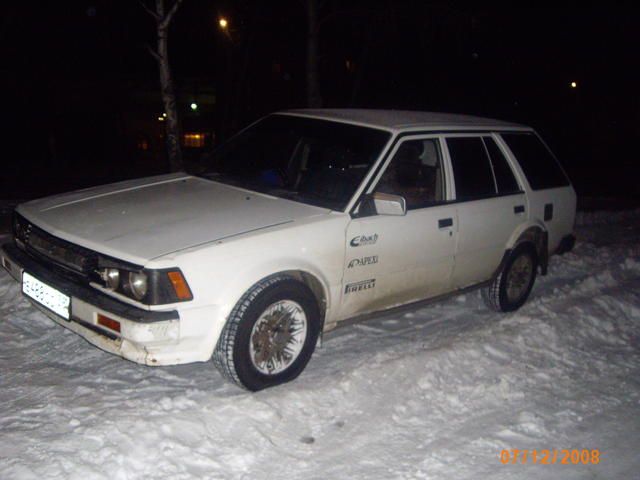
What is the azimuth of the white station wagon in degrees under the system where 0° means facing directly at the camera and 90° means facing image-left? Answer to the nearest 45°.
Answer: approximately 45°

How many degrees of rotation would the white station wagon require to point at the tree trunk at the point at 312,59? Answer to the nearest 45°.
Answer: approximately 135° to its right

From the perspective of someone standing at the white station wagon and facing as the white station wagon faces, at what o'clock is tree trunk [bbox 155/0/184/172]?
The tree trunk is roughly at 4 o'clock from the white station wagon.

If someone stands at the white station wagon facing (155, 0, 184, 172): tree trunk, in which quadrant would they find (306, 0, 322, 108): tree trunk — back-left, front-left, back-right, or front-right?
front-right

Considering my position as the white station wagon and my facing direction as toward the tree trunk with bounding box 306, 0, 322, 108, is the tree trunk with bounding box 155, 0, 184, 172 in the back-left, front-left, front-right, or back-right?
front-left

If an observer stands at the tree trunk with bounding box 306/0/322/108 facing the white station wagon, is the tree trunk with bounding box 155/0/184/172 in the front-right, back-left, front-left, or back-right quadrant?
front-right

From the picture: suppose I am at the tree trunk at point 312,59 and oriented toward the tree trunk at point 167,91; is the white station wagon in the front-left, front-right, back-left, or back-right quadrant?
front-left
